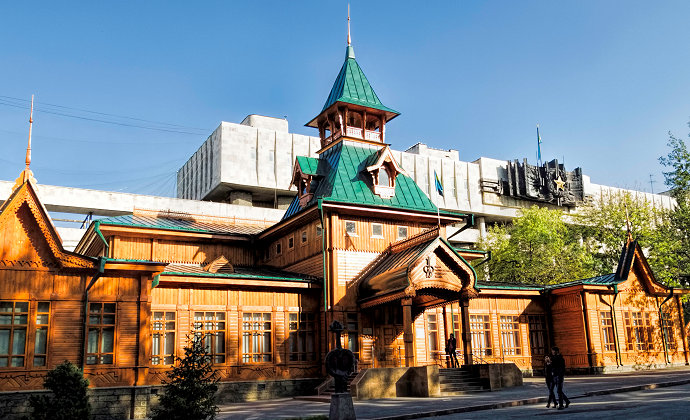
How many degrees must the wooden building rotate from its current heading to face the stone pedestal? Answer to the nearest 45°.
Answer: approximately 45° to its right

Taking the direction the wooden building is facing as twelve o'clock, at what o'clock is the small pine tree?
The small pine tree is roughly at 2 o'clock from the wooden building.

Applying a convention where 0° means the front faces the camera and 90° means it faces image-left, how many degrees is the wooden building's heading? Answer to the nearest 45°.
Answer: approximately 315°

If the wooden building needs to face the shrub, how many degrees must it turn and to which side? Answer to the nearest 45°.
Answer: approximately 90° to its right
